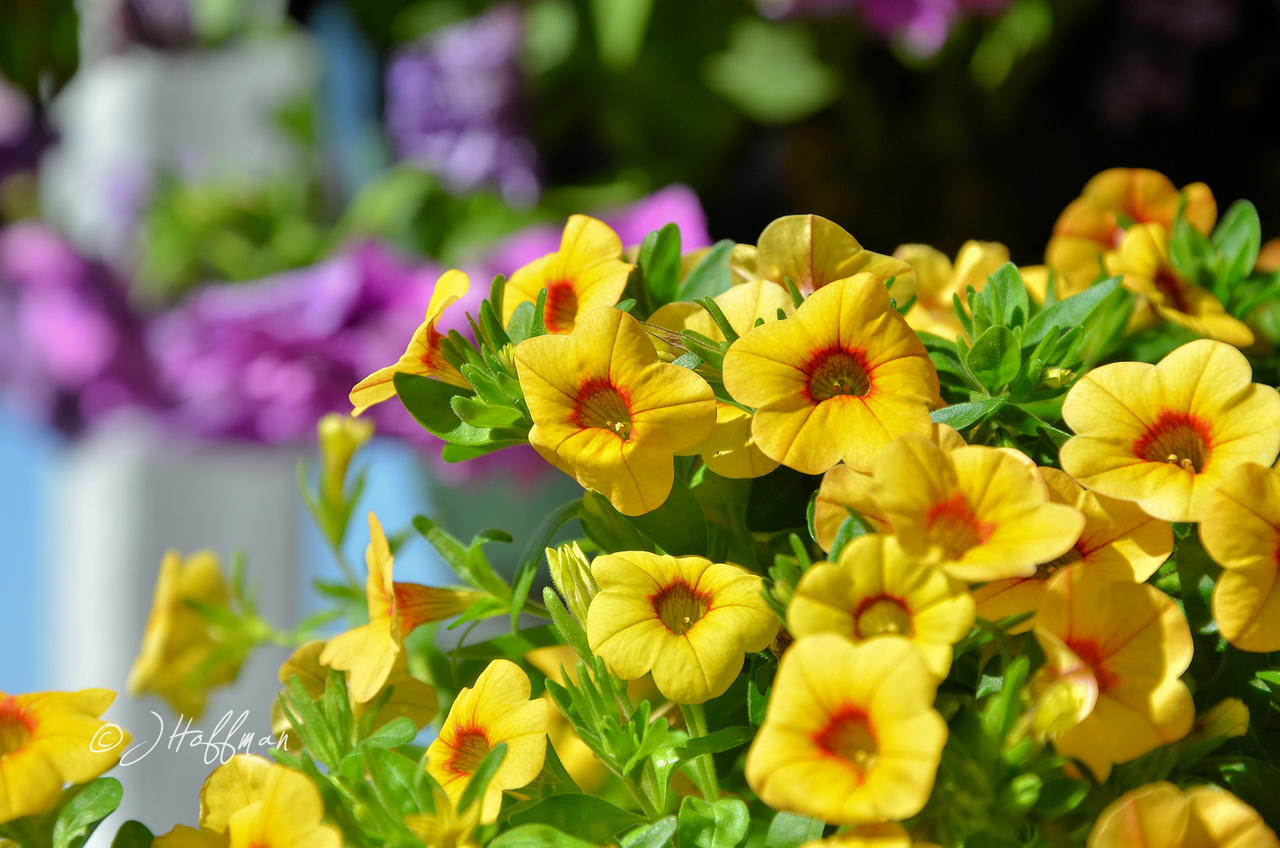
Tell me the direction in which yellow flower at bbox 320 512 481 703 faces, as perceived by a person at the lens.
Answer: facing to the left of the viewer

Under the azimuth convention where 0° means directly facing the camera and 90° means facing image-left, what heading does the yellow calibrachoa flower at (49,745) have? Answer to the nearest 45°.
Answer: approximately 0°

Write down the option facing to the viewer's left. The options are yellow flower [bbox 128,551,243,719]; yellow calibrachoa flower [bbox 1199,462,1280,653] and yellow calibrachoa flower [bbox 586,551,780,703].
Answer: the yellow flower
